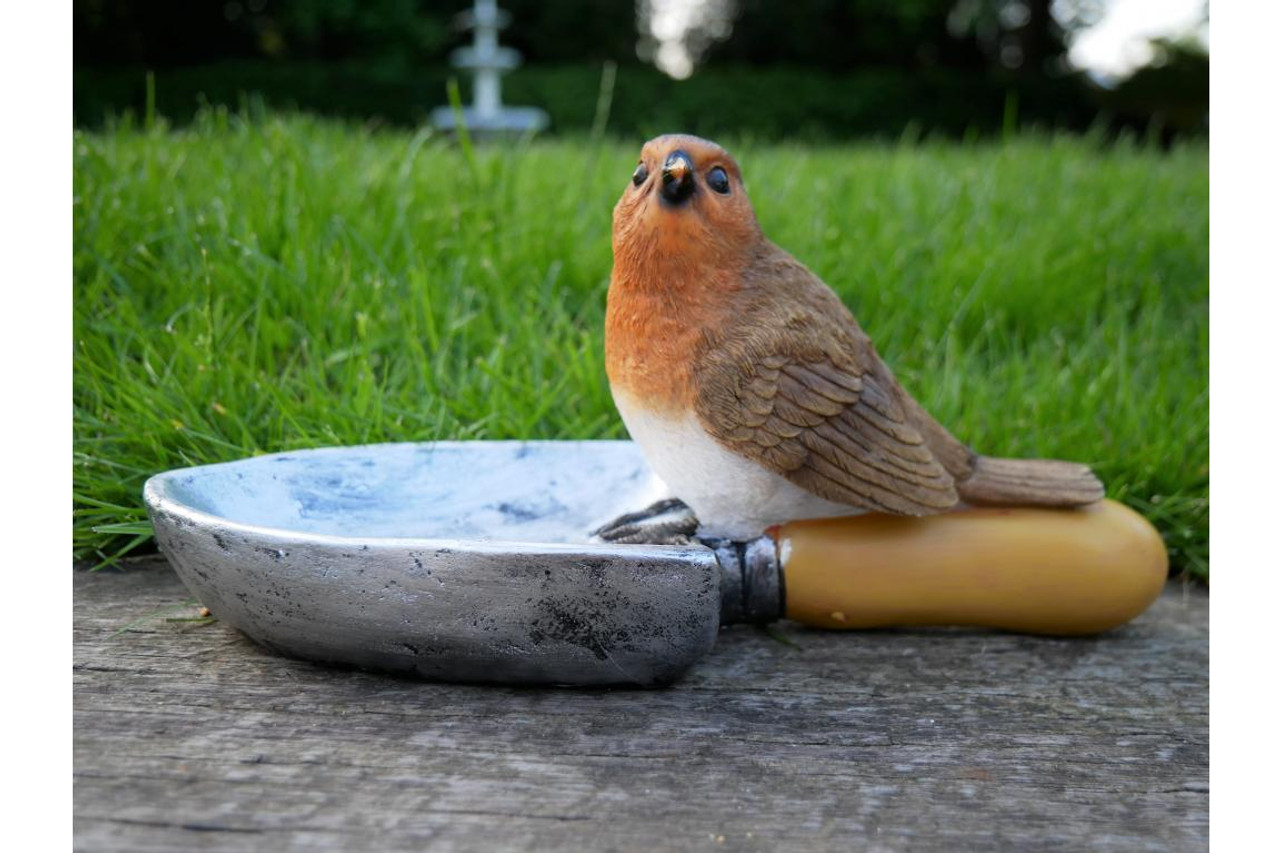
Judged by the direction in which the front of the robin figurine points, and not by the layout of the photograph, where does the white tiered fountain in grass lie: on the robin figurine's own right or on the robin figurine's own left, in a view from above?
on the robin figurine's own right

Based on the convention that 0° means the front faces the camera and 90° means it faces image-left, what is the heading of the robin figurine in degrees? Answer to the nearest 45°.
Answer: approximately 45°
